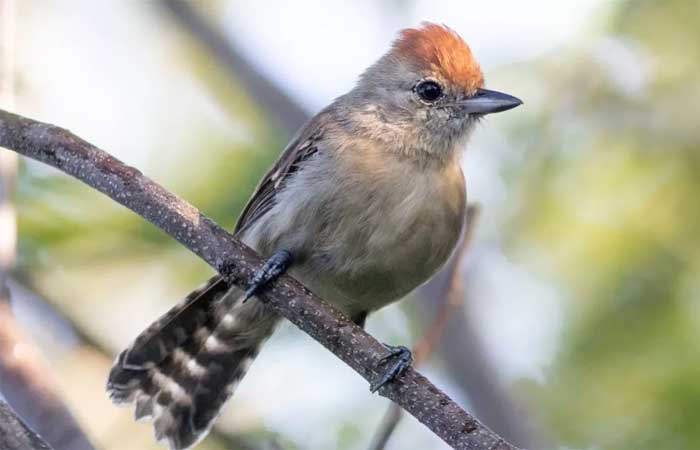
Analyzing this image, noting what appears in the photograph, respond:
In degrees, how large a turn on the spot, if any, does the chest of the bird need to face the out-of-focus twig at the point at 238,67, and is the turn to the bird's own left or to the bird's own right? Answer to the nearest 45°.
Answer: approximately 180°

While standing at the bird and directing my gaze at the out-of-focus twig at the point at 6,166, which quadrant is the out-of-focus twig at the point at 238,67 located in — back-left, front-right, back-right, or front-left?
front-right
